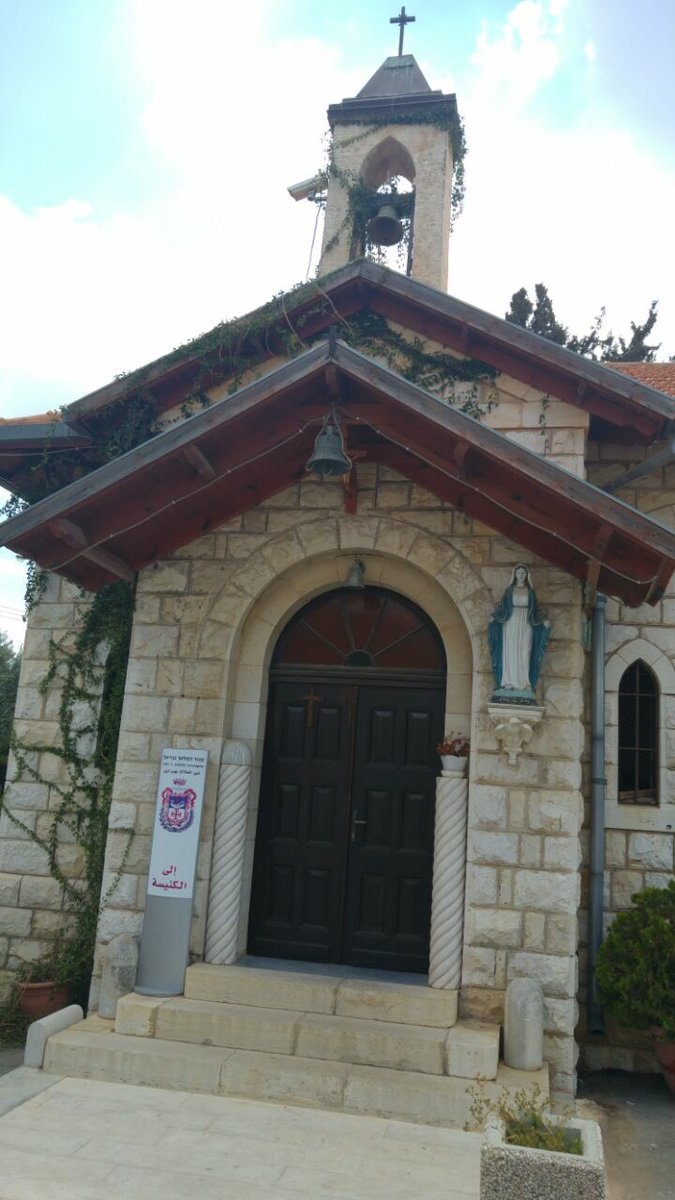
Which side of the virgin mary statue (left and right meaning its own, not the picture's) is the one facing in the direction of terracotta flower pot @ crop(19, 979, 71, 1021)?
right

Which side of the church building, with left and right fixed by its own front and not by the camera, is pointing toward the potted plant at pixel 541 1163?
front

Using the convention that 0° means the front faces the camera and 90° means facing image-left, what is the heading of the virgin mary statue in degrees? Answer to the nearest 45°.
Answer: approximately 0°

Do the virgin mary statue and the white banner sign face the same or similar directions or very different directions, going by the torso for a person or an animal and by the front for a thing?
same or similar directions

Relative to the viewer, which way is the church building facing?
toward the camera

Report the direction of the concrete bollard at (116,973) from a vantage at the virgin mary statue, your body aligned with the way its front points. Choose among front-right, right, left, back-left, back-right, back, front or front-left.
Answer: right

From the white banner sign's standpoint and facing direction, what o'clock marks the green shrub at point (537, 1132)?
The green shrub is roughly at 11 o'clock from the white banner sign.

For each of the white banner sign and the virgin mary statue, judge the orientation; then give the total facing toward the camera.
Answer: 2

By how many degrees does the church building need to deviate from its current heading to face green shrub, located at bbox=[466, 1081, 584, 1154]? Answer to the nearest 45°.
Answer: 0° — it already faces it
